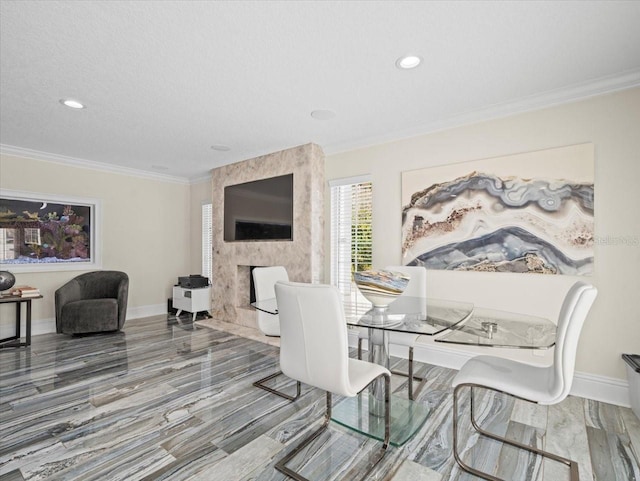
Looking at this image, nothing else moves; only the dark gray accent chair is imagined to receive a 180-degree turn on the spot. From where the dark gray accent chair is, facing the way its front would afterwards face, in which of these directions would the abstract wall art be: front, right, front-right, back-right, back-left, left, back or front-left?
right

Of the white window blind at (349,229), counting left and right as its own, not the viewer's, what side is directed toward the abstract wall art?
left

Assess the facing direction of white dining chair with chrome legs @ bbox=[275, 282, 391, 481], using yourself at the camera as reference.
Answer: facing away from the viewer and to the right of the viewer

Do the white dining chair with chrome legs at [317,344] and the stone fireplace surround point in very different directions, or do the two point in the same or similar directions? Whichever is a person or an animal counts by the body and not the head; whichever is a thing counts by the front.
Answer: very different directions

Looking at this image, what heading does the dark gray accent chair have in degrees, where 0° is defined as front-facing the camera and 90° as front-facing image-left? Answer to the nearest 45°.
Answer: approximately 45°

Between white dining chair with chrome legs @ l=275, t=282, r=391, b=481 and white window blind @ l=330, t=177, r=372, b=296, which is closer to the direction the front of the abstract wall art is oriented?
the white dining chair with chrome legs

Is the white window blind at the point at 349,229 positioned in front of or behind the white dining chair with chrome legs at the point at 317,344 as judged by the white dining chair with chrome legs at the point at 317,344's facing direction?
in front

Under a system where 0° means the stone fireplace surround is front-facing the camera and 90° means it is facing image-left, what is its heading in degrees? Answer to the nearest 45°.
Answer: approximately 45°

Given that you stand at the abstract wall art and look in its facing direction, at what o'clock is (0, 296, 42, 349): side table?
The side table is roughly at 1 o'clock from the abstract wall art.

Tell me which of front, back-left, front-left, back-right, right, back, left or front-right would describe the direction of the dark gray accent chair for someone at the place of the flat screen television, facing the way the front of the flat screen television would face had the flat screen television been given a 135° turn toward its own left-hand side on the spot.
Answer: back

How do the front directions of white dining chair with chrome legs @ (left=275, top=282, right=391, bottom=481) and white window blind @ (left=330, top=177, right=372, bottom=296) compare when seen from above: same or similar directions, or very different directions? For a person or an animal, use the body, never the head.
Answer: very different directions

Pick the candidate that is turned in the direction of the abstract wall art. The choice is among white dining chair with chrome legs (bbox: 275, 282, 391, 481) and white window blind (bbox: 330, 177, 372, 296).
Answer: the white dining chair with chrome legs
